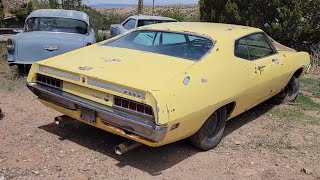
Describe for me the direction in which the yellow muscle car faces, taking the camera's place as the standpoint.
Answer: facing away from the viewer and to the right of the viewer

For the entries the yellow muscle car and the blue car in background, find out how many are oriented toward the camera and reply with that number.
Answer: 0

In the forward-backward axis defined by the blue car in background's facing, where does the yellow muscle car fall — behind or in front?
behind

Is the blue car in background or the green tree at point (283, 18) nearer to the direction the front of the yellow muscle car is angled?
the green tree

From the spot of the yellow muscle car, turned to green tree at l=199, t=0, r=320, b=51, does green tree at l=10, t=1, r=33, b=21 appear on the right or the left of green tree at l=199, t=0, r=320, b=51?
left

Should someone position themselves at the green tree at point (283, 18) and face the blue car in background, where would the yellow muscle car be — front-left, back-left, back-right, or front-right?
front-left

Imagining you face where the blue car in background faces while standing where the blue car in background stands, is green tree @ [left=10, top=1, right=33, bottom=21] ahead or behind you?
ahead

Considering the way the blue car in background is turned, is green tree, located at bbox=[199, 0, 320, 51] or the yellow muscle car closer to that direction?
the green tree

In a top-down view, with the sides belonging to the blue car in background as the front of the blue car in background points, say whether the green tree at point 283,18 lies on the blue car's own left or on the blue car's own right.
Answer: on the blue car's own right

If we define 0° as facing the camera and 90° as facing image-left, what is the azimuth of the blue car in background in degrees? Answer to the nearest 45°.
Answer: approximately 180°

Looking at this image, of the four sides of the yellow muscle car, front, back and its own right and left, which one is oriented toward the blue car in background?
left

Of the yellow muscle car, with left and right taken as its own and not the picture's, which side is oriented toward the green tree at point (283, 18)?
front
